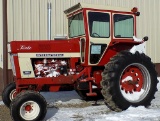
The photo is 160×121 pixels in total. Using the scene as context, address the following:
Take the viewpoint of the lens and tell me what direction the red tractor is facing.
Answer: facing the viewer and to the left of the viewer
